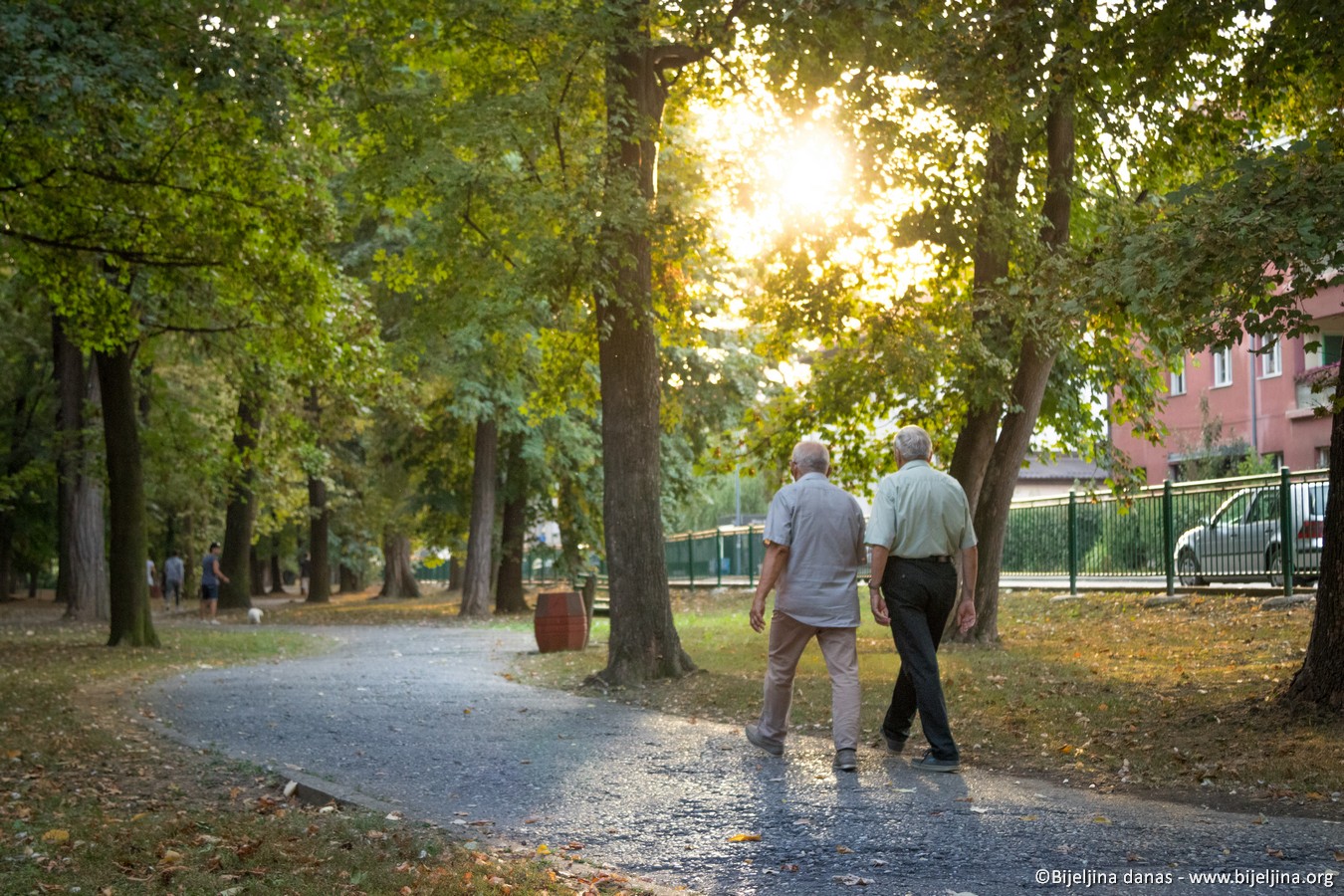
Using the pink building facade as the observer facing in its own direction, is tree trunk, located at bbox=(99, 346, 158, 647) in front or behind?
in front

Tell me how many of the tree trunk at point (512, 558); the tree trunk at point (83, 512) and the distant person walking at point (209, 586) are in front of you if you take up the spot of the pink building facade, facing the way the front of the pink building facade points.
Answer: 3

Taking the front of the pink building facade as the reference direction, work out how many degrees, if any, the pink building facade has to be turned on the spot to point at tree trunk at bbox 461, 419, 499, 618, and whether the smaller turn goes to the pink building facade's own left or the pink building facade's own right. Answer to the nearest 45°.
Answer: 0° — it already faces it

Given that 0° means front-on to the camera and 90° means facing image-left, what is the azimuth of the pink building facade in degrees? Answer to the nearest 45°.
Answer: approximately 45°

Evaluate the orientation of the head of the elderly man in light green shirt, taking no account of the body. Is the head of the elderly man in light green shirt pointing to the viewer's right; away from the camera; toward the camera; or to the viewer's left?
away from the camera

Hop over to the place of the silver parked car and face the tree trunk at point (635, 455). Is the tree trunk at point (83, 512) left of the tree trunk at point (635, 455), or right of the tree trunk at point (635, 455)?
right

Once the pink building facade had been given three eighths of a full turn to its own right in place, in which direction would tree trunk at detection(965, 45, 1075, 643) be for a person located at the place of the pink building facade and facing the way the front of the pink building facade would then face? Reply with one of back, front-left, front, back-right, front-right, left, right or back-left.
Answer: back

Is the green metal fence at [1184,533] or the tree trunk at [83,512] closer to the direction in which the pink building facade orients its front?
the tree trunk

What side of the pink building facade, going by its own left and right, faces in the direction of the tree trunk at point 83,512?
front

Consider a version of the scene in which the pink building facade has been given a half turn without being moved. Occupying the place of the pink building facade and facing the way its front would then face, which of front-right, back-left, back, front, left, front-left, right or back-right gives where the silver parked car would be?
back-right

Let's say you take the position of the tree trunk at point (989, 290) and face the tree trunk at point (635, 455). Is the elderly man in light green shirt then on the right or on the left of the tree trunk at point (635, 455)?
left

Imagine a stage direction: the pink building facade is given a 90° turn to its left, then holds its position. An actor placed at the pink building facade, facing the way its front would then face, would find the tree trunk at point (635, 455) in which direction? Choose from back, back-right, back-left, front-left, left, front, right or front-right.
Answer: front-right

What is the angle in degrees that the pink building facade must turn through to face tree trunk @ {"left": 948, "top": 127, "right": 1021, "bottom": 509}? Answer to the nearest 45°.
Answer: approximately 45° to its left

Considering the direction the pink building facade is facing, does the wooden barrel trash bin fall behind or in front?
in front

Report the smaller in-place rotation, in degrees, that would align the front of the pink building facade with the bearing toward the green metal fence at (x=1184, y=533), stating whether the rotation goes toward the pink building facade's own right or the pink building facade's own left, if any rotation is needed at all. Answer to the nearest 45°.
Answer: approximately 45° to the pink building facade's own left
